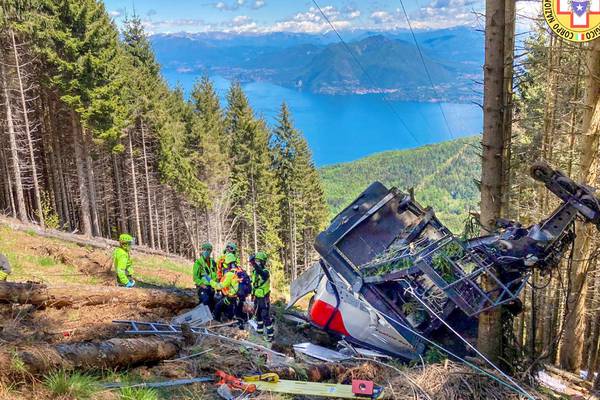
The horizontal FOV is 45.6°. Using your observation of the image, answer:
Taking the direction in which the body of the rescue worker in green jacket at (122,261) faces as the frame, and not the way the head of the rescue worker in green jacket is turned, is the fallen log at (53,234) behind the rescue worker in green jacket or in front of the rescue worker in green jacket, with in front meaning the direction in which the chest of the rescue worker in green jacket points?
behind

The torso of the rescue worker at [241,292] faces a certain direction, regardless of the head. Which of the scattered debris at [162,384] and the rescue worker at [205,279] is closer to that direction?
the rescue worker

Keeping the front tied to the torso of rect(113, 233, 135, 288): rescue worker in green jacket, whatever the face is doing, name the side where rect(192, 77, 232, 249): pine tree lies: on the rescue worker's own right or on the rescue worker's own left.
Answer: on the rescue worker's own left

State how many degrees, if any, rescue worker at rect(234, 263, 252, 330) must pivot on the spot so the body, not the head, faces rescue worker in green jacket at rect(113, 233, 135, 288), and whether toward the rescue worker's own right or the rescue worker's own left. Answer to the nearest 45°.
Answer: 0° — they already face them

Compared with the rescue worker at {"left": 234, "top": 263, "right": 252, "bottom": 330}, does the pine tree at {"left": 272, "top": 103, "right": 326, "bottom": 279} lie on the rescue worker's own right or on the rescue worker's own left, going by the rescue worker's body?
on the rescue worker's own right

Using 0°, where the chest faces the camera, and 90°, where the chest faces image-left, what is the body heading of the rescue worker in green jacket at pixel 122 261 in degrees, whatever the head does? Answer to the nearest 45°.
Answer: approximately 315°
